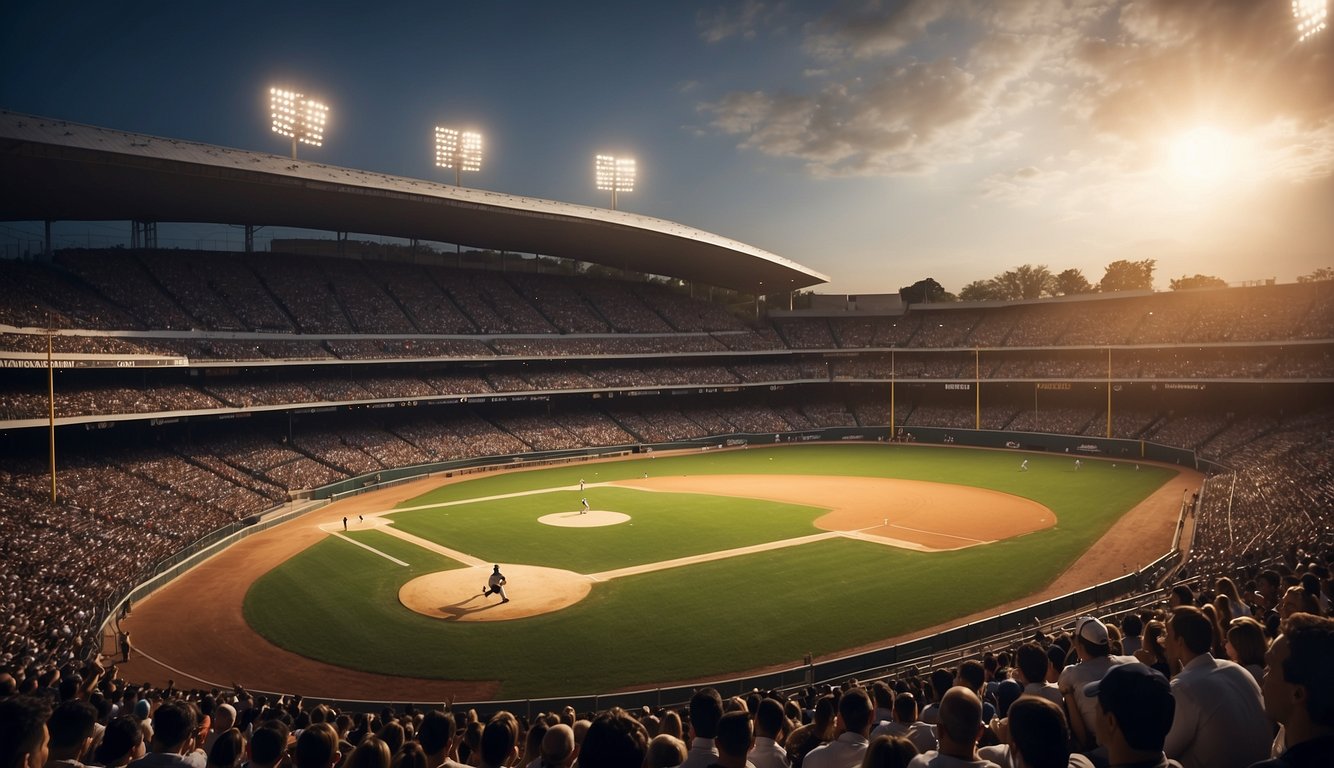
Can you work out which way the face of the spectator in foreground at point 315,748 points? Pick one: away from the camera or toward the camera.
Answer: away from the camera

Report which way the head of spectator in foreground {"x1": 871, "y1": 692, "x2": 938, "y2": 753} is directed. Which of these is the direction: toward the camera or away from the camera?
away from the camera

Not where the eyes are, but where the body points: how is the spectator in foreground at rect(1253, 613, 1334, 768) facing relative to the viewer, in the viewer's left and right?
facing away from the viewer and to the left of the viewer

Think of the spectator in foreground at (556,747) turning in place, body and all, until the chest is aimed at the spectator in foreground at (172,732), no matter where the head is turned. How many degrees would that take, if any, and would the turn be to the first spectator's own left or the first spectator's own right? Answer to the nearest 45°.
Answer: approximately 90° to the first spectator's own left

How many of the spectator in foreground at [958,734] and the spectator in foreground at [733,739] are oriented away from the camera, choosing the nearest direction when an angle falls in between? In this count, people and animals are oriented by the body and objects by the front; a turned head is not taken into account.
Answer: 2

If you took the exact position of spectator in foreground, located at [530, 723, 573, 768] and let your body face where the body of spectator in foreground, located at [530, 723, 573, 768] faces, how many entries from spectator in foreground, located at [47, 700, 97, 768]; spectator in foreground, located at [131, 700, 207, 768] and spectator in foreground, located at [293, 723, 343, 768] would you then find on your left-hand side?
3

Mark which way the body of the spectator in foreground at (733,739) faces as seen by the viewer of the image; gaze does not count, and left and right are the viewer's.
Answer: facing away from the viewer

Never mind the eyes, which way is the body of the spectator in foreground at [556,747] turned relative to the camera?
away from the camera

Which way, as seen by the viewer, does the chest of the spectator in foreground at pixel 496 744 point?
away from the camera

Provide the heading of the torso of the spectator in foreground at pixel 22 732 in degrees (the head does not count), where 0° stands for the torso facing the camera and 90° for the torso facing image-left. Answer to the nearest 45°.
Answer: approximately 225°

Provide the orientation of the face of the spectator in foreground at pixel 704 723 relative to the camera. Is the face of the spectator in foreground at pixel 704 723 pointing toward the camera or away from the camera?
away from the camera

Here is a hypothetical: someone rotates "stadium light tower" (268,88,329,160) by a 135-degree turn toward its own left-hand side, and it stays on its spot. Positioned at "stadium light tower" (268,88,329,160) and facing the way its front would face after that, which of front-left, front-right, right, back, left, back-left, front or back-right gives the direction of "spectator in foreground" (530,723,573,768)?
back

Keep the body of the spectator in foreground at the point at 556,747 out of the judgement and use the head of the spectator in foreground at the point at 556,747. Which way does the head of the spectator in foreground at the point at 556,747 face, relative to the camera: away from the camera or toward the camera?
away from the camera

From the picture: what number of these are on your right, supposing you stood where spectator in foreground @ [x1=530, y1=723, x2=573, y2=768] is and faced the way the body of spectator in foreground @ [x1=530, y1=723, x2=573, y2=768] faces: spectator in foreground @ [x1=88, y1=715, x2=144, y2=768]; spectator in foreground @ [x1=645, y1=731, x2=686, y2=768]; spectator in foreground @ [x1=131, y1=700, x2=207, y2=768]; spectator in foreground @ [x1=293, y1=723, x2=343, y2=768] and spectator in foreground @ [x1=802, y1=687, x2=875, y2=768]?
2

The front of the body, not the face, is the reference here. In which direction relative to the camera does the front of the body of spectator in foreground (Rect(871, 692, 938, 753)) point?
away from the camera

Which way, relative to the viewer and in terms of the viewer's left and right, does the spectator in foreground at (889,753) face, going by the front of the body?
facing away from the viewer
